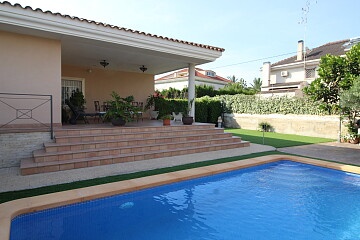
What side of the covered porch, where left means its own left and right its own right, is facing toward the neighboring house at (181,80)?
left

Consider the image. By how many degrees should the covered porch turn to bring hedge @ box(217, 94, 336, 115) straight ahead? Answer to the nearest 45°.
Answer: approximately 90° to its left

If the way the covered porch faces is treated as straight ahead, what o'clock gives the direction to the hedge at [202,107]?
The hedge is roughly at 9 o'clock from the covered porch.

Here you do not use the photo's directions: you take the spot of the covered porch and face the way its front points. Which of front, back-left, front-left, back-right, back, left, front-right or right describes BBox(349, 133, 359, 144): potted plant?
front-left

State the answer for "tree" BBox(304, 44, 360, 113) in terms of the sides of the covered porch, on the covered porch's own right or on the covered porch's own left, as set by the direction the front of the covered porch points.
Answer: on the covered porch's own left

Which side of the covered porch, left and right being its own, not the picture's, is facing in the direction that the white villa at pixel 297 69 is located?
left

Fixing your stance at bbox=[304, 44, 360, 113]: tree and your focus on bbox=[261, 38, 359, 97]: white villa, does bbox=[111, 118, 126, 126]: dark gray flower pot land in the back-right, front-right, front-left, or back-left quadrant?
back-left

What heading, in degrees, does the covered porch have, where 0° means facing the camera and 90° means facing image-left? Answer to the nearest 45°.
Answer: approximately 315°

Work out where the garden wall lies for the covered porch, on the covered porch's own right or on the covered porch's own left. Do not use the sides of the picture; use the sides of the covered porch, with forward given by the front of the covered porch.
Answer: on the covered porch's own left
